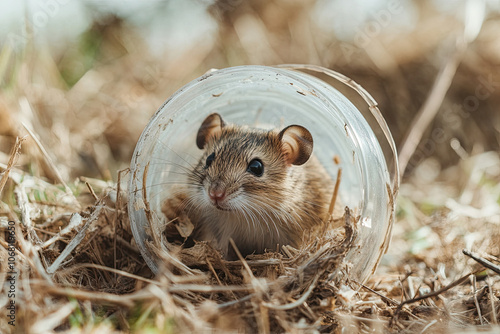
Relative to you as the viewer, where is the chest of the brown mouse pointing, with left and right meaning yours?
facing the viewer and to the left of the viewer
